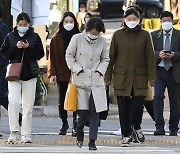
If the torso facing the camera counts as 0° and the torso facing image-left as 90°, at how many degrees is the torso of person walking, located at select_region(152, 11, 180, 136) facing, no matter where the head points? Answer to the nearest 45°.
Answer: approximately 0°

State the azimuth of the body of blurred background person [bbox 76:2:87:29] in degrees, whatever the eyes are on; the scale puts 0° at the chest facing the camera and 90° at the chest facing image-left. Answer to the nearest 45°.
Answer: approximately 0°

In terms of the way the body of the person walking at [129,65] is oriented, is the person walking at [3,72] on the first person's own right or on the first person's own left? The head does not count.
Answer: on the first person's own right

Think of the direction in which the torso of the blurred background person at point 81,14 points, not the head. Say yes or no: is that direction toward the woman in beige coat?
yes

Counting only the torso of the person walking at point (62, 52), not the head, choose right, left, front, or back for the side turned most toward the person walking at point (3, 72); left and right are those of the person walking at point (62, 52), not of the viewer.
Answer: right

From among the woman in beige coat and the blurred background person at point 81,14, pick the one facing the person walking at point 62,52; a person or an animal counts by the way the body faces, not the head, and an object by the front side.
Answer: the blurred background person
